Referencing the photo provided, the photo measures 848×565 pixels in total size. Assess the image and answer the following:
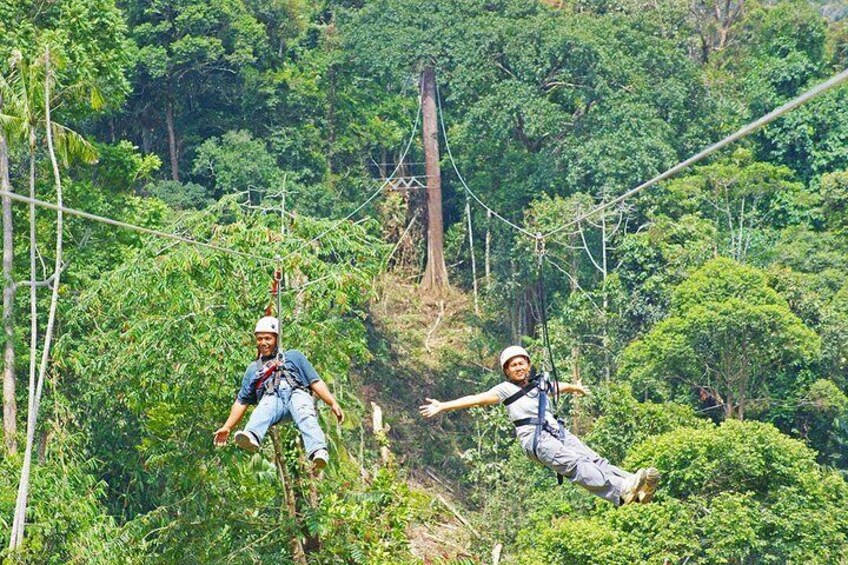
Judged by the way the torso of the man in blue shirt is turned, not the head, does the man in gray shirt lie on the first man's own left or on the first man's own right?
on the first man's own left

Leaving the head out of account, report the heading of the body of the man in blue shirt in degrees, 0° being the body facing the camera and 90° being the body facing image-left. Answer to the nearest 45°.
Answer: approximately 0°
